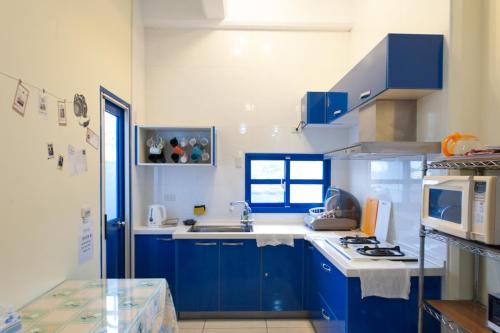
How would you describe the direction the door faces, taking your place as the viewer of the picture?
facing to the right of the viewer

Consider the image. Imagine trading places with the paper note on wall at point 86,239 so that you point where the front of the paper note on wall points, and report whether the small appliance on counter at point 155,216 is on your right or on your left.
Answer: on your left

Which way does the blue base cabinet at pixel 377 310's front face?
to the viewer's left

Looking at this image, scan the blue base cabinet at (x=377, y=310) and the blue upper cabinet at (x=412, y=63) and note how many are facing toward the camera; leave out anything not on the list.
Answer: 0

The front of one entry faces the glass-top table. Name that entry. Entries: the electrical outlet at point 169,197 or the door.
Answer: the electrical outlet

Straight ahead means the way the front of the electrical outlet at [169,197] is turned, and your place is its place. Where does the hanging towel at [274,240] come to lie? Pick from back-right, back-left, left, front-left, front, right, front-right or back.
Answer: front-left

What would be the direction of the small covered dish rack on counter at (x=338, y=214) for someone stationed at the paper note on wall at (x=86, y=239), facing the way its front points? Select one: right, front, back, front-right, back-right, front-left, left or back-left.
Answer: front-left

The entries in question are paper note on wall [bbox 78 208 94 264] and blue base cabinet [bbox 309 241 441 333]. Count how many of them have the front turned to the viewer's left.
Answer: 1

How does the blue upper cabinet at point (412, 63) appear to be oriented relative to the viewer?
to the viewer's left
